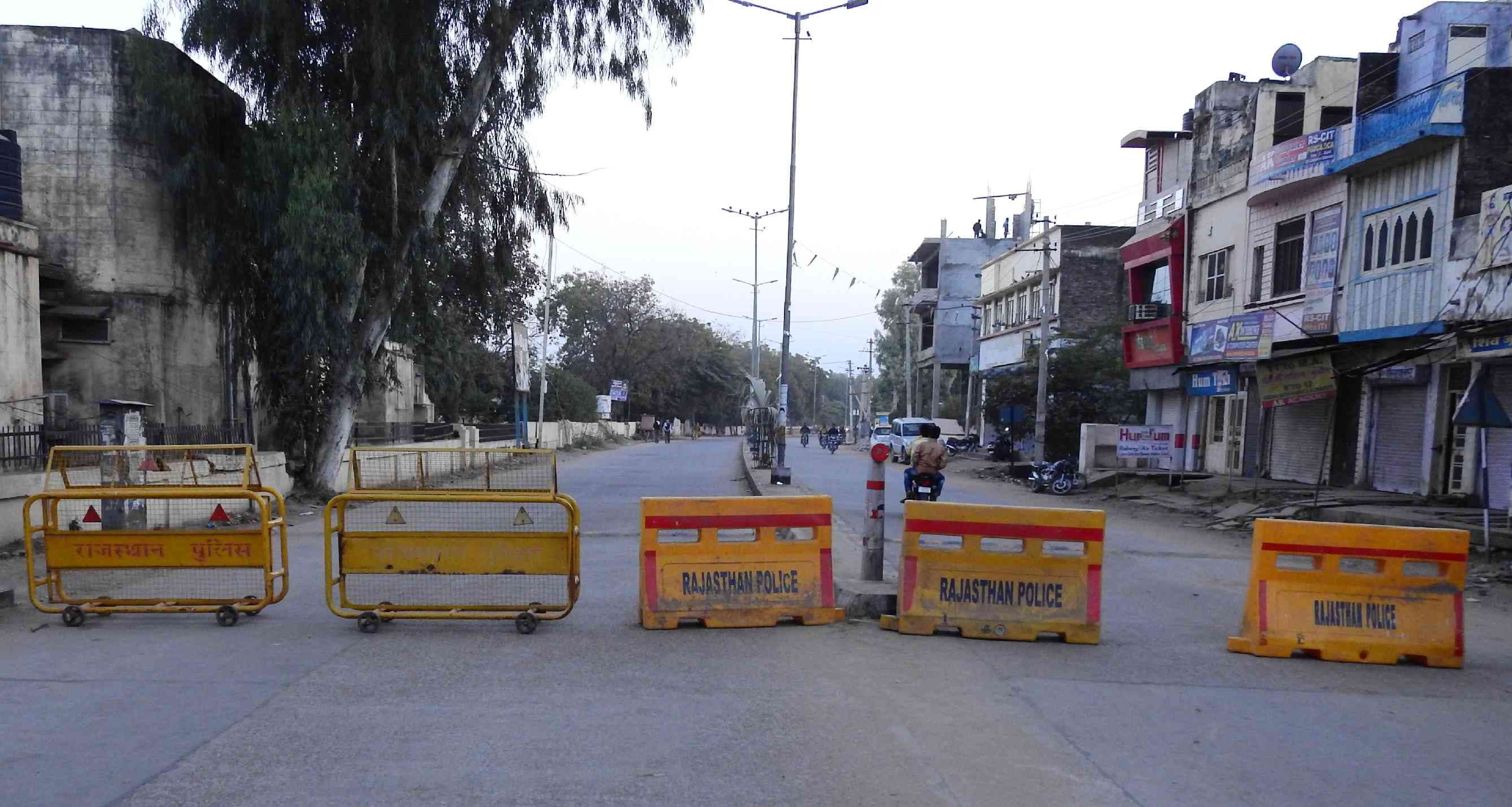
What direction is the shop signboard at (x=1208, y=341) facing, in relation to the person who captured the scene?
facing the viewer and to the left of the viewer

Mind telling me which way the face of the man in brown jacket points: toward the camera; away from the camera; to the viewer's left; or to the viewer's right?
away from the camera

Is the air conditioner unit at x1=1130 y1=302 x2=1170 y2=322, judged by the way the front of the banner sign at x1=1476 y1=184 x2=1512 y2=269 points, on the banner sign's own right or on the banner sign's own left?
on the banner sign's own right

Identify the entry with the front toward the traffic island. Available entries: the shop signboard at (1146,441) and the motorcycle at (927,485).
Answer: the shop signboard

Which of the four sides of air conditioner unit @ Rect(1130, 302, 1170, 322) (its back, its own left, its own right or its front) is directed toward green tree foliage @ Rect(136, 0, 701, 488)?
front

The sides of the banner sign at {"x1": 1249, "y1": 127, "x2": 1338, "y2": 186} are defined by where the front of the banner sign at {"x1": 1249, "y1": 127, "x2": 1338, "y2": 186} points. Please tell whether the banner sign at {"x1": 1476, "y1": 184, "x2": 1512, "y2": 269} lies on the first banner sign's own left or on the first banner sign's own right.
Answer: on the first banner sign's own left

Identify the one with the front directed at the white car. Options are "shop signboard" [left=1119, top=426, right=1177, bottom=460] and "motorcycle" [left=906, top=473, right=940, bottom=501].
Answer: the motorcycle

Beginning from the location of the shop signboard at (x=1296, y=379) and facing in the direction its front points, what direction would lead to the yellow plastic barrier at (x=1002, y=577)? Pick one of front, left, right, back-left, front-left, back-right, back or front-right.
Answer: front-left

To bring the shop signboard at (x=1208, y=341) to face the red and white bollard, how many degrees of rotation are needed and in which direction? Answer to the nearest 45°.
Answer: approximately 45° to its left

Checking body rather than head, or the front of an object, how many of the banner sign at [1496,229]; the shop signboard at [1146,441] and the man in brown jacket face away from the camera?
1

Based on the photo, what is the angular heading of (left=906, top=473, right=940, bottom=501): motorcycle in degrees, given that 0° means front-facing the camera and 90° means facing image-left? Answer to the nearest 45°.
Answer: approximately 180°

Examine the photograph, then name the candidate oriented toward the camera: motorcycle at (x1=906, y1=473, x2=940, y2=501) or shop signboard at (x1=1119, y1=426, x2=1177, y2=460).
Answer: the shop signboard

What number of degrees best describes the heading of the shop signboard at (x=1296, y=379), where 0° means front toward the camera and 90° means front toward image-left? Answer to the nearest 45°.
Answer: approximately 45°
